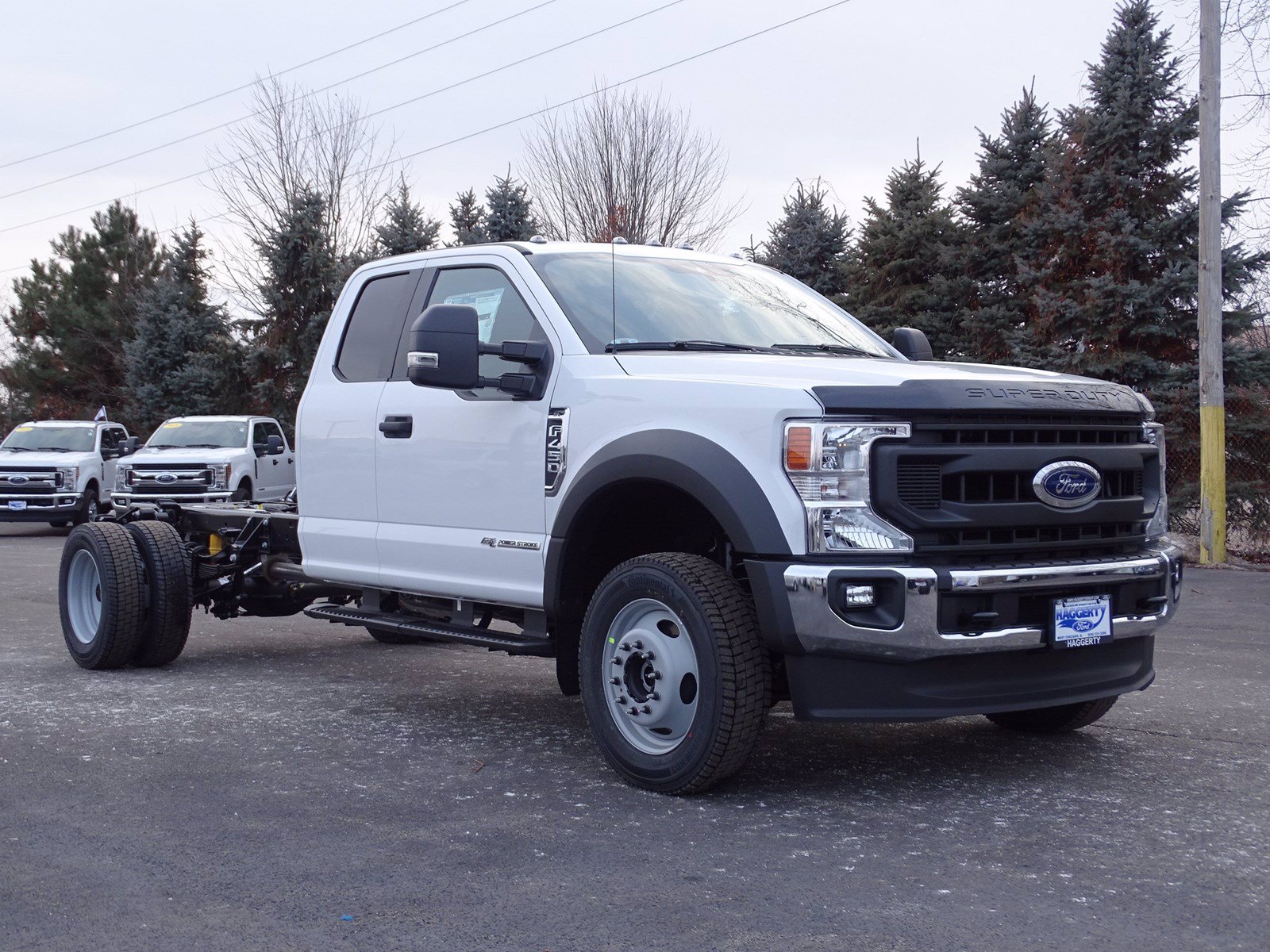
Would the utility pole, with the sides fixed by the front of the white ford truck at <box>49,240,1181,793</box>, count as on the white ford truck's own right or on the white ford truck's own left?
on the white ford truck's own left

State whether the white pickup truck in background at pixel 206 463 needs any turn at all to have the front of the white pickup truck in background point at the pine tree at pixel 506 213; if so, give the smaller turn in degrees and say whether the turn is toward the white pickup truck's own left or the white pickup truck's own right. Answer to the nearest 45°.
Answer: approximately 180°

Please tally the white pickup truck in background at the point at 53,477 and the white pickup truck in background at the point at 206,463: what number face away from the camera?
0

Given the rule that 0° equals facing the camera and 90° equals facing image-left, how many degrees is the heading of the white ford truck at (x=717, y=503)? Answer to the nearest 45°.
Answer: approximately 315°

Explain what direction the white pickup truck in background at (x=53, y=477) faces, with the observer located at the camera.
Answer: facing the viewer and to the left of the viewer

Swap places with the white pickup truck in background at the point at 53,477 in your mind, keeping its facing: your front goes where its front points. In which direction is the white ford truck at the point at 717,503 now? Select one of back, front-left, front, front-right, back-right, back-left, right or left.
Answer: front-left

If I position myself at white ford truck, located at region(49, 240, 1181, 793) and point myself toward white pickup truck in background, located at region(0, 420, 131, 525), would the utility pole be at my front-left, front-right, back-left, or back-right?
front-right

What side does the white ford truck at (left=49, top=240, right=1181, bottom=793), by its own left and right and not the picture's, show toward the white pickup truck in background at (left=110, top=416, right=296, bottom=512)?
back

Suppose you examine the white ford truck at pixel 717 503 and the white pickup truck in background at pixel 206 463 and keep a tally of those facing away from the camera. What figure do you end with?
0

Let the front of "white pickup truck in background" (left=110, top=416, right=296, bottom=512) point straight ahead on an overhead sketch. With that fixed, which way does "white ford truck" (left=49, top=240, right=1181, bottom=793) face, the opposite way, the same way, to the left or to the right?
to the left

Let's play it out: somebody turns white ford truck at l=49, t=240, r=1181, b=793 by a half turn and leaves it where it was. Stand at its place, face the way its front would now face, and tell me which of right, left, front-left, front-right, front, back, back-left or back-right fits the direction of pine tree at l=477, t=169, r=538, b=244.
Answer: front-right

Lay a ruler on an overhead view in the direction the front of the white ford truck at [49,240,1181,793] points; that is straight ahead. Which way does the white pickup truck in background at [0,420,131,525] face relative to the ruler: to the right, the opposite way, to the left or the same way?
to the right

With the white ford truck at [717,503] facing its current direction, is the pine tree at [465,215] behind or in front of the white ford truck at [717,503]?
behind

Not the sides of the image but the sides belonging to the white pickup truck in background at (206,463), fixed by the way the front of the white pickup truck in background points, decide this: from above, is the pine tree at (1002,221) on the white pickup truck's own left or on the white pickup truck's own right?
on the white pickup truck's own left

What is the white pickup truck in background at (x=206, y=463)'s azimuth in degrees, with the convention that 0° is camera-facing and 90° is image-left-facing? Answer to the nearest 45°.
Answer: approximately 45°

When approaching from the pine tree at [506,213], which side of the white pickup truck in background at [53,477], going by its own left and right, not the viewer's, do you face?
back

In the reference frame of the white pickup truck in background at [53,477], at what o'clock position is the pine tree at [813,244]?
The pine tree is roughly at 8 o'clock from the white pickup truck in background.
